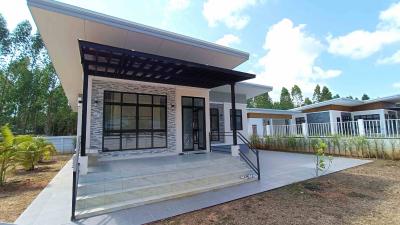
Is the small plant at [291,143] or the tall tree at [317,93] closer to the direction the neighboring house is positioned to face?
the small plant

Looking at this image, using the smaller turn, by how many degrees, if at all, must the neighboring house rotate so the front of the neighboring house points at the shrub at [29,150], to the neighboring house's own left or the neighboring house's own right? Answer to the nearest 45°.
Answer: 0° — it already faces it

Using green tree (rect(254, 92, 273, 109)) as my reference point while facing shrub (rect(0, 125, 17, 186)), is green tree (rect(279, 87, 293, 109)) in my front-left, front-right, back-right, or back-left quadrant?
back-left

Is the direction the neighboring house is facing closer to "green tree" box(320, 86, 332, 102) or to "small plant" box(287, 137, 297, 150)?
the small plant

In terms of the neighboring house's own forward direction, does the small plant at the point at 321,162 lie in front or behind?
in front

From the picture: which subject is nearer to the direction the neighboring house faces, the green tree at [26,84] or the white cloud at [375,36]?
the green tree

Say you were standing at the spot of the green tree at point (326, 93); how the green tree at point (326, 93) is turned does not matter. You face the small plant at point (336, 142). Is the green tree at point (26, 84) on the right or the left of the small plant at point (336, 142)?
right

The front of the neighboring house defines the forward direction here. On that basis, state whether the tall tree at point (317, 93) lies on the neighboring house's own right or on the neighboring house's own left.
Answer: on the neighboring house's own right

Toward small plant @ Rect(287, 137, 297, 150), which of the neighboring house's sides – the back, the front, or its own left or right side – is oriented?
front

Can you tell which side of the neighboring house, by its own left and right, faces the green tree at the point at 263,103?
right

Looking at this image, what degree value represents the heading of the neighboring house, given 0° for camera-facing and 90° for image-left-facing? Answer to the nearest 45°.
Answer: approximately 45°
